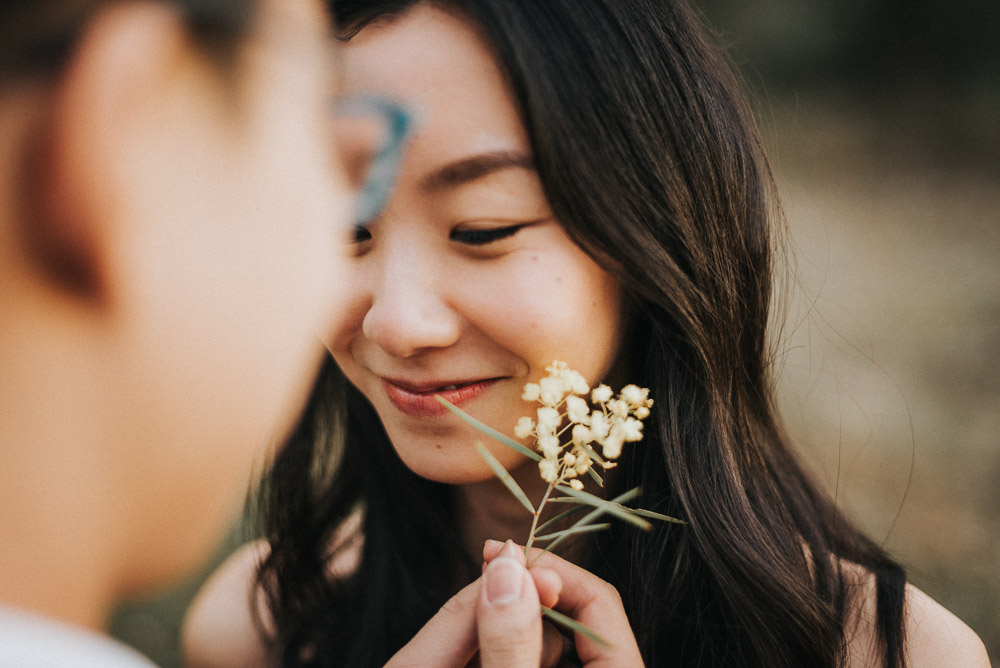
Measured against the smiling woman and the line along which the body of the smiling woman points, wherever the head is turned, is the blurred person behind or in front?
in front

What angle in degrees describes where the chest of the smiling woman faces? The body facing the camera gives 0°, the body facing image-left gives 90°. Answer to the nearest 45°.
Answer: approximately 45°
